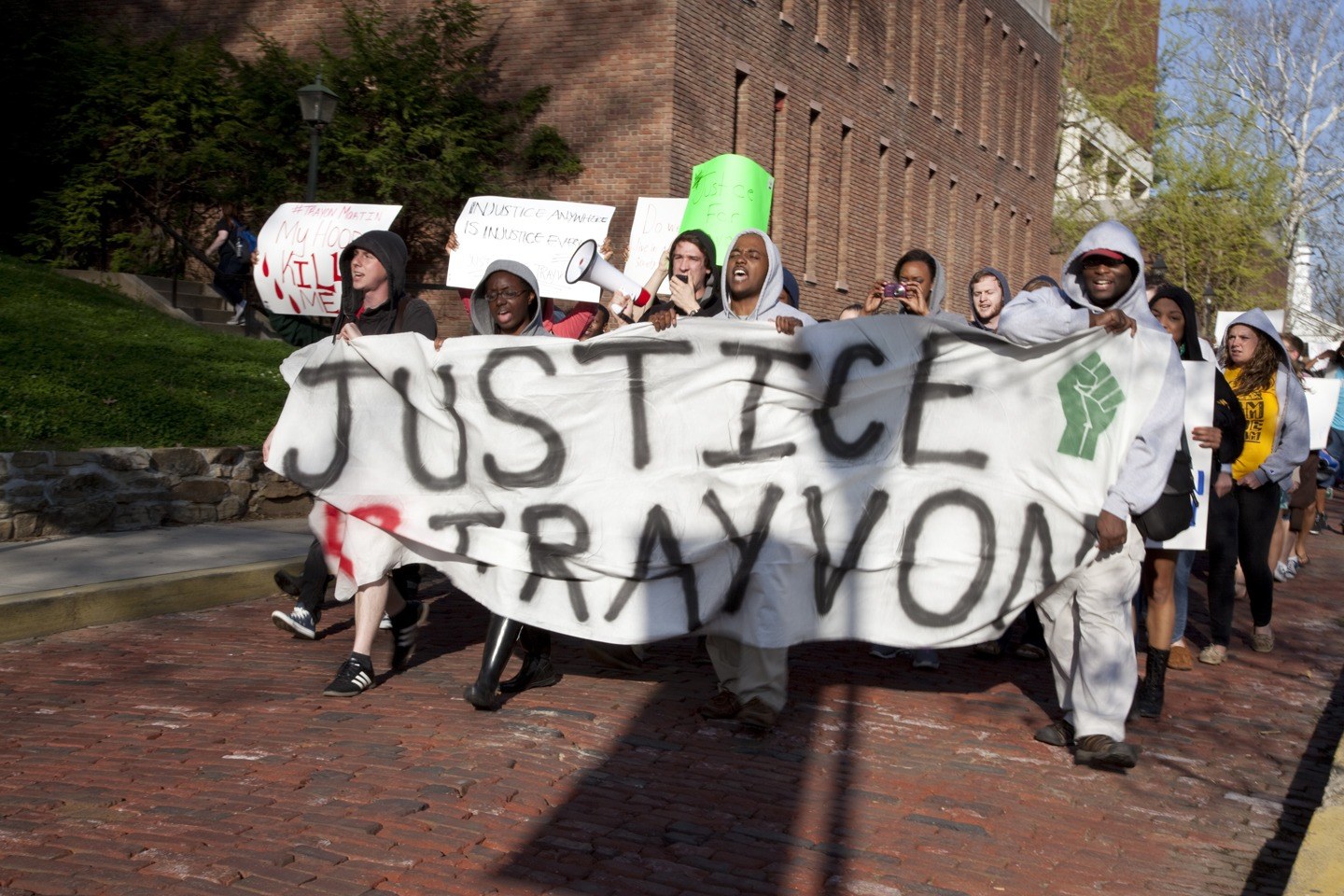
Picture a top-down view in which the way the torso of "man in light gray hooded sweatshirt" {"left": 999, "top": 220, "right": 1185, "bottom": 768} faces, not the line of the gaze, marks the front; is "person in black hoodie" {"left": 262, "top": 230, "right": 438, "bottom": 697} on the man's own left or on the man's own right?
on the man's own right

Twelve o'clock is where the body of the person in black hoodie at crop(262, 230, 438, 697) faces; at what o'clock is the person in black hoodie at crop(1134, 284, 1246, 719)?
the person in black hoodie at crop(1134, 284, 1246, 719) is roughly at 8 o'clock from the person in black hoodie at crop(262, 230, 438, 697).

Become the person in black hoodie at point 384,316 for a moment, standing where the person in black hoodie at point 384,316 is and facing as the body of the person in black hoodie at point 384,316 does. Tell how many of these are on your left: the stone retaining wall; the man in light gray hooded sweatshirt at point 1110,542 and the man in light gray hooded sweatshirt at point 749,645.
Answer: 2

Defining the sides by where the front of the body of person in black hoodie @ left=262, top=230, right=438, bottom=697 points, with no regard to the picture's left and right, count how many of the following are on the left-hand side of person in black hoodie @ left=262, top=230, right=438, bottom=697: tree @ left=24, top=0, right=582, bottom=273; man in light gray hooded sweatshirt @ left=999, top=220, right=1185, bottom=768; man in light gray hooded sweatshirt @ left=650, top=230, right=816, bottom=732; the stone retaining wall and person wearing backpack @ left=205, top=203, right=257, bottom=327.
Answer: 2

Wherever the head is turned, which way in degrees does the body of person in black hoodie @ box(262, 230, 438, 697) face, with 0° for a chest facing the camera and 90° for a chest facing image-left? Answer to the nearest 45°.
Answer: approximately 45°

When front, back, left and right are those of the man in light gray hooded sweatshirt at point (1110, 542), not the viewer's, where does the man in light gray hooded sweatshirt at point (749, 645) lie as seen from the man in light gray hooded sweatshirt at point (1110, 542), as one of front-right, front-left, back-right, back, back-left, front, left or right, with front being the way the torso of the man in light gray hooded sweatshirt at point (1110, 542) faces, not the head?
right

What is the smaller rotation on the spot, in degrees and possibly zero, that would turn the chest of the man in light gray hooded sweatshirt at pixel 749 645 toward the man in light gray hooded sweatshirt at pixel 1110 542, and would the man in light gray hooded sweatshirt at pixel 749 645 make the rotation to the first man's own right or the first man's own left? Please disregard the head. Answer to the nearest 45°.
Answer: approximately 135° to the first man's own left

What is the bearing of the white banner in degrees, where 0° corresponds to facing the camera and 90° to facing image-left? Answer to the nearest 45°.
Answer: approximately 0°

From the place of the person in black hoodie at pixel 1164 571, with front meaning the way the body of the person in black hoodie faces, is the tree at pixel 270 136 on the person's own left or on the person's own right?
on the person's own right
